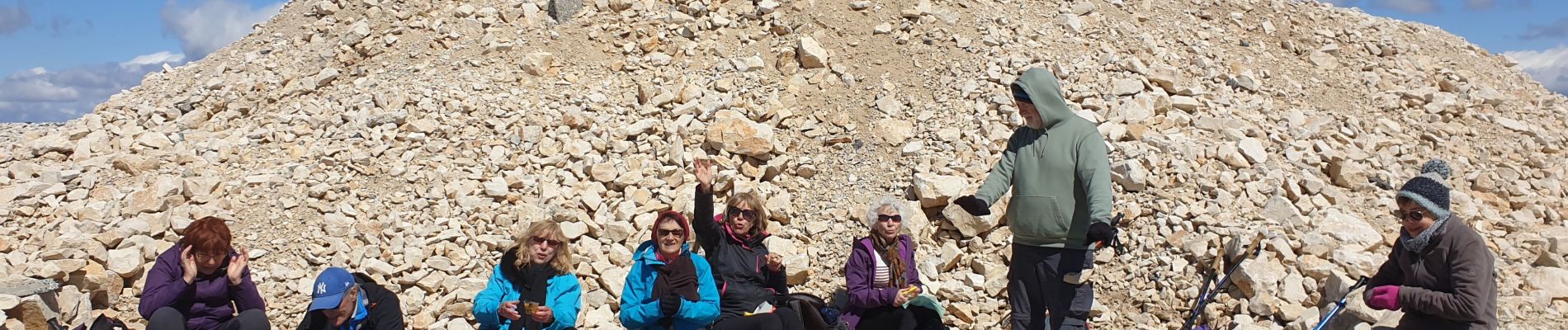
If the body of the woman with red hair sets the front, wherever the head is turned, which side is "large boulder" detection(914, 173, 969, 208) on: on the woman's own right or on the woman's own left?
on the woman's own left

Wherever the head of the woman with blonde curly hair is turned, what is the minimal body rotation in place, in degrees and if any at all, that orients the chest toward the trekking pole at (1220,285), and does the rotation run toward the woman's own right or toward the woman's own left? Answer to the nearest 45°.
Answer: approximately 90° to the woman's own left

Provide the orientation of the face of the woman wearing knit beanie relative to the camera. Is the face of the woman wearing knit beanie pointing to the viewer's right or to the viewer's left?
to the viewer's left

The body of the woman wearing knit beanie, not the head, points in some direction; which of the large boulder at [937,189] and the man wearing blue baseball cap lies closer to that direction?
the man wearing blue baseball cap

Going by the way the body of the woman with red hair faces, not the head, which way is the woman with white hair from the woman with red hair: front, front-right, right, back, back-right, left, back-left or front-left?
front-left

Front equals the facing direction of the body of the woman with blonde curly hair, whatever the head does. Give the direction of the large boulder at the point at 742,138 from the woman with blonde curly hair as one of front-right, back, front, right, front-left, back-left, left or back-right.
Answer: back-left

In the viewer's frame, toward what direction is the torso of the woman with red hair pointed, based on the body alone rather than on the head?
toward the camera

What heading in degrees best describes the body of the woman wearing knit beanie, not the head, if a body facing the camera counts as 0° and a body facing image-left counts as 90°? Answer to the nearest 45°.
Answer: approximately 45°

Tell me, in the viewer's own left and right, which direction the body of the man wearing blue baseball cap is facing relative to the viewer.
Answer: facing the viewer and to the left of the viewer

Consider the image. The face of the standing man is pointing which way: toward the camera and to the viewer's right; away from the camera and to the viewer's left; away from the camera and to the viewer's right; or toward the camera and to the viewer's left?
toward the camera and to the viewer's left

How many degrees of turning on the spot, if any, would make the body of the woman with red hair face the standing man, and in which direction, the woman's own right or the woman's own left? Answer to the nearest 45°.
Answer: approximately 45° to the woman's own left

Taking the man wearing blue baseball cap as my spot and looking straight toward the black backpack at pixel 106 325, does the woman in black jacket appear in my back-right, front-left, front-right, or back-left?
back-right

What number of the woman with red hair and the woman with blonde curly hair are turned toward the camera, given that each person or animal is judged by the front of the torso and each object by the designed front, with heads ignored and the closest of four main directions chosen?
2
